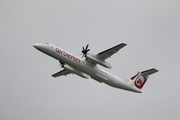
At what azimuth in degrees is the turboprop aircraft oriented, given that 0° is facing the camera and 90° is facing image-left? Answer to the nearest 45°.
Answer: approximately 45°
